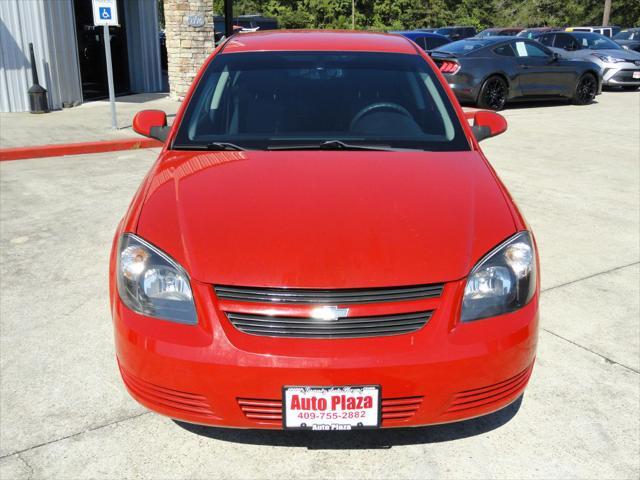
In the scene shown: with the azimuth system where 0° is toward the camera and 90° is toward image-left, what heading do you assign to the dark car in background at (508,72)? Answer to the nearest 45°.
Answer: approximately 225°

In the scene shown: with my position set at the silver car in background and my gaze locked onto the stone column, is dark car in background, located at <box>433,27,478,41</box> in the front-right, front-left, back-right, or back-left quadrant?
back-right

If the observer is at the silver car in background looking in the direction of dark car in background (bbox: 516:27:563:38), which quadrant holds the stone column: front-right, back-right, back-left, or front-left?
back-left

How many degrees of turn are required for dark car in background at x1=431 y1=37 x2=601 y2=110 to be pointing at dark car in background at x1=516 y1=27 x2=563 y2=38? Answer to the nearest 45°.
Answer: approximately 45° to its left

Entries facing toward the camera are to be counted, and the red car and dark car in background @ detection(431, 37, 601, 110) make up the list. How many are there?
1

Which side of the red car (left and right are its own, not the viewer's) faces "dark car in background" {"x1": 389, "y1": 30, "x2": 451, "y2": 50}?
back

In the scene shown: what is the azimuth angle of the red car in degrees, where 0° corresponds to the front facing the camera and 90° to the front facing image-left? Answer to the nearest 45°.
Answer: approximately 0°

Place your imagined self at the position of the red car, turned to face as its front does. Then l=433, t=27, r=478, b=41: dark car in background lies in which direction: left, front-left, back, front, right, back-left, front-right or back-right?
back

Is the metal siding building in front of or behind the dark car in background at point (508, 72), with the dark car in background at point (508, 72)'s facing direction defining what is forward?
behind

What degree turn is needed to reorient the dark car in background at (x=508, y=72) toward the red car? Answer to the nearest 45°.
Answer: approximately 135° to its right

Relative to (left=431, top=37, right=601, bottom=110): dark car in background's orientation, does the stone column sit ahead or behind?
behind

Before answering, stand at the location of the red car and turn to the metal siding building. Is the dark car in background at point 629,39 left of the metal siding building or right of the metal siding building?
right

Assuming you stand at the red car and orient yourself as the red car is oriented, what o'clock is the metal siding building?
The metal siding building is roughly at 5 o'clock from the red car.
